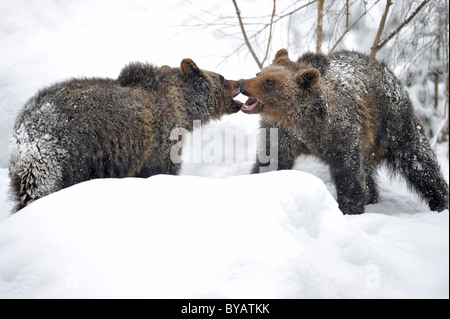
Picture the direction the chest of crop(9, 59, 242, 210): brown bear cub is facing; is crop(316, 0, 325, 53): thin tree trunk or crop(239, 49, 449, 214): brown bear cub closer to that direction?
the brown bear cub

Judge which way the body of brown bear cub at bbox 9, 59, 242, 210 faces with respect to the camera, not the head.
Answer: to the viewer's right

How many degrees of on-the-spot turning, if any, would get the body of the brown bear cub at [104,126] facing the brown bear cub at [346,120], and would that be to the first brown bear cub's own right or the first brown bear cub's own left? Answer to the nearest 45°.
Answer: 0° — it already faces it

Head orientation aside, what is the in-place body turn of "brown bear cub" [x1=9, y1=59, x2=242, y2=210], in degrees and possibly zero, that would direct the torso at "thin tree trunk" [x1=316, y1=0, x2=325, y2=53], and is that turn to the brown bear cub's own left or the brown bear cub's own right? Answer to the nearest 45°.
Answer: approximately 45° to the brown bear cub's own left
